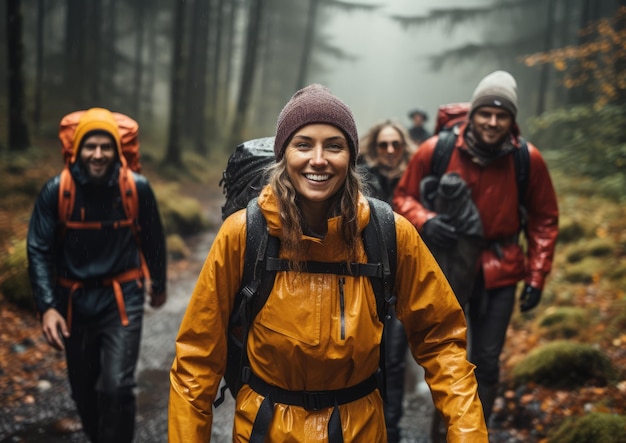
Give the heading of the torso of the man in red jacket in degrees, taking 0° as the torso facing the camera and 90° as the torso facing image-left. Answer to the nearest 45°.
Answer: approximately 0°

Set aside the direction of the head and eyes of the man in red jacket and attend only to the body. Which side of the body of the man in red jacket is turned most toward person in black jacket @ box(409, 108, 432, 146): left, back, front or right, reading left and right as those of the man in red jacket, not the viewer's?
back

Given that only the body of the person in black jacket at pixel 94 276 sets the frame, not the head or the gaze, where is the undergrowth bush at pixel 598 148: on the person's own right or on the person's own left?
on the person's own left

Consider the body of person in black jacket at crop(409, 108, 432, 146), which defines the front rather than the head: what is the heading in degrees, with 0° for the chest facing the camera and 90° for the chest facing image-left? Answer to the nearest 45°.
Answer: approximately 0°

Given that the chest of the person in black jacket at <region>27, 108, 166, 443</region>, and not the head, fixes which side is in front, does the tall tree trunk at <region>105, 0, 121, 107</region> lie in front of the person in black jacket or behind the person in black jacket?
behind

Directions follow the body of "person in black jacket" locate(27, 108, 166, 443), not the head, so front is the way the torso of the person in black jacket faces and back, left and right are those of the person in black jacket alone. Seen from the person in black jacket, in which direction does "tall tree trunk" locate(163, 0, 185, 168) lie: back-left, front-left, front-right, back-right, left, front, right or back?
back

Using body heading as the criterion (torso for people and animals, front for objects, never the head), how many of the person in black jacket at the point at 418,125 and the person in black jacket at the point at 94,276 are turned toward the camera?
2

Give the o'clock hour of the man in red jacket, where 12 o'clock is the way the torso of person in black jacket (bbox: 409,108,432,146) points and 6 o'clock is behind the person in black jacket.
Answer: The man in red jacket is roughly at 12 o'clock from the person in black jacket.

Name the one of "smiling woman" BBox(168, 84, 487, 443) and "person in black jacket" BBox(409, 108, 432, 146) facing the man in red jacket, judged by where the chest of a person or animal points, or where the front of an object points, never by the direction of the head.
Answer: the person in black jacket

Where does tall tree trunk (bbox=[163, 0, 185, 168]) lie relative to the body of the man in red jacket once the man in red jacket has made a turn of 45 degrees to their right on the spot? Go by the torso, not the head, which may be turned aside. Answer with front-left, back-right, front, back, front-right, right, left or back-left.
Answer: right

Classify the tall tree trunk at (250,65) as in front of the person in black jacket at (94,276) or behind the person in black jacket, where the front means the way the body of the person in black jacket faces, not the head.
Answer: behind
